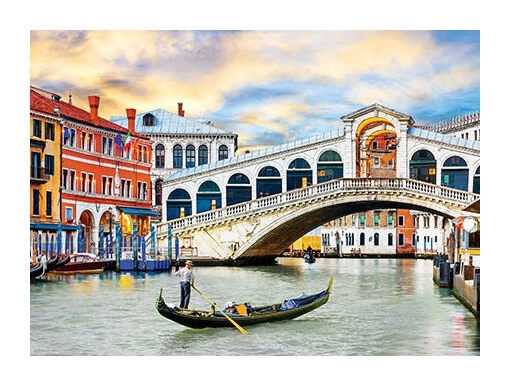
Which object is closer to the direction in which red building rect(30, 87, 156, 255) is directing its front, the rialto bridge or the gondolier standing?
the gondolier standing

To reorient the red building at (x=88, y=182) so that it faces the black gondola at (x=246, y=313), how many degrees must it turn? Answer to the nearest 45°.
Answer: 0° — it already faces it

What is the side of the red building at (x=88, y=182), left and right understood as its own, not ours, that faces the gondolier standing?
front

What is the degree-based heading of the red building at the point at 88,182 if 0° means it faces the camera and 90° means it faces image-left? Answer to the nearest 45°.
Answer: approximately 315°

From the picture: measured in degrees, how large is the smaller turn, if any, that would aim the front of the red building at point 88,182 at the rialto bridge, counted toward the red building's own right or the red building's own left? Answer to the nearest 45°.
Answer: approximately 45° to the red building's own left

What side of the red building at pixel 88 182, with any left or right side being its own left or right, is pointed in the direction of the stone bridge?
left

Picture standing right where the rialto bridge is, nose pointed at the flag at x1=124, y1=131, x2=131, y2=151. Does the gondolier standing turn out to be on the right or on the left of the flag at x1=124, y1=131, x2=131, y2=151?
left
